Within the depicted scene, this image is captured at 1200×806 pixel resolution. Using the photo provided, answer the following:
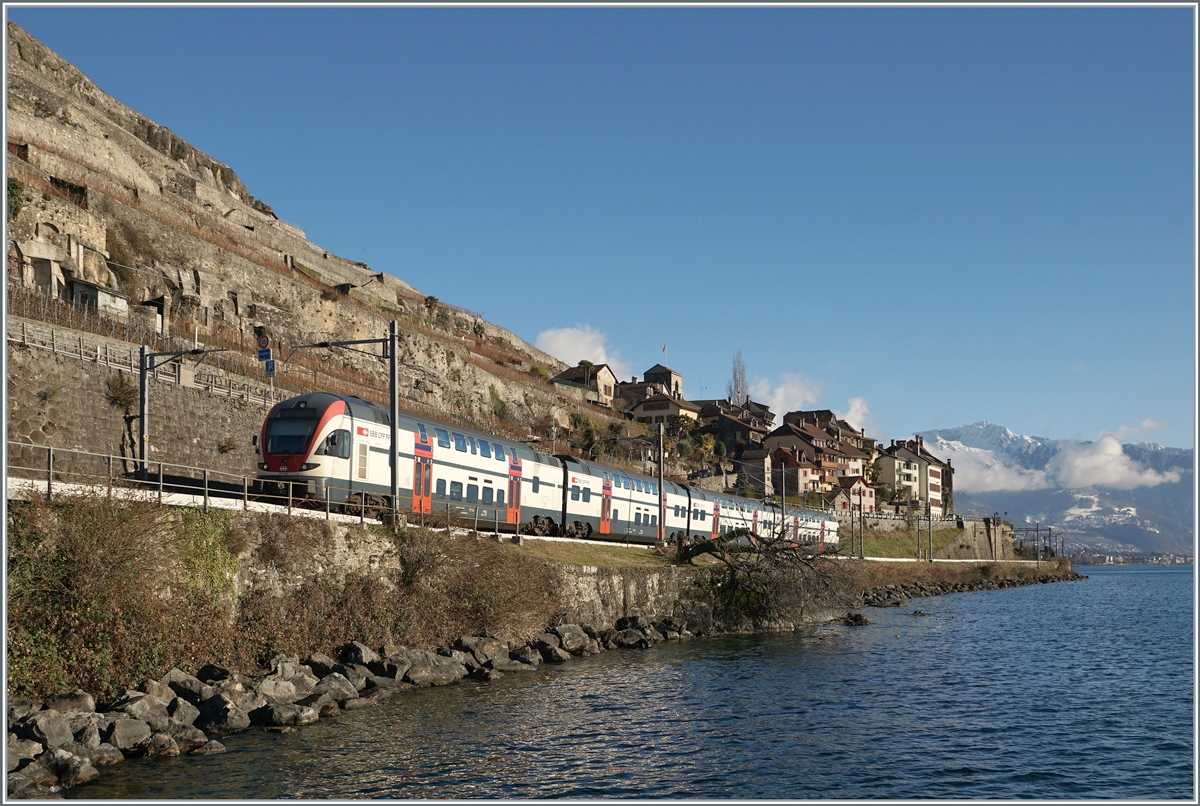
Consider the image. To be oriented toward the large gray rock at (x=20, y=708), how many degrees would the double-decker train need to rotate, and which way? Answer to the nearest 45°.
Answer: approximately 45° to its left

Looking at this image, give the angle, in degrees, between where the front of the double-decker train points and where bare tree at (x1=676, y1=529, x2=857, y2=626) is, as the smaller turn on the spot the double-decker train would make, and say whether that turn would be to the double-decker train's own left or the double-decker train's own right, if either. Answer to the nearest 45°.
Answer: approximately 180°

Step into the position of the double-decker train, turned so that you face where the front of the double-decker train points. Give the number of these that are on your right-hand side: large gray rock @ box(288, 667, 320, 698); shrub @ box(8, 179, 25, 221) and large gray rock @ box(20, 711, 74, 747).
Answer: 1

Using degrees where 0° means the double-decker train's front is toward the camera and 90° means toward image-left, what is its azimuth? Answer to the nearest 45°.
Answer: approximately 45°

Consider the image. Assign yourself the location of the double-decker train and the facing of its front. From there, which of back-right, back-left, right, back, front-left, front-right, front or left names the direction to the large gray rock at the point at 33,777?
front-left

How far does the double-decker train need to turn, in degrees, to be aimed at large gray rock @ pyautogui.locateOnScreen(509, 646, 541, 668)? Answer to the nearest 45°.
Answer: approximately 90° to its left
